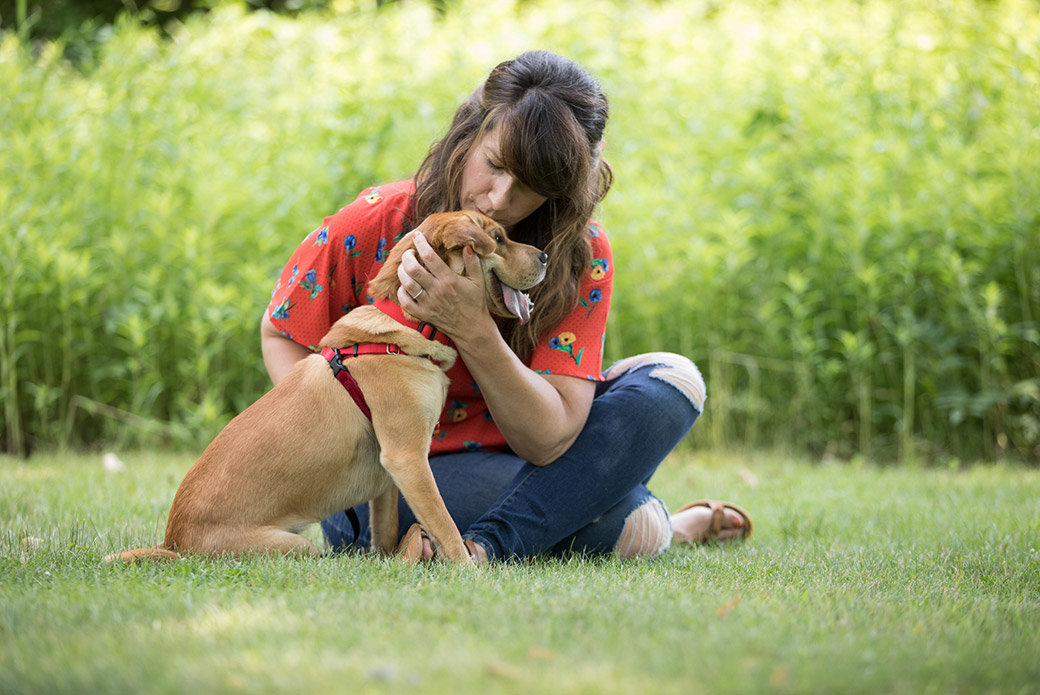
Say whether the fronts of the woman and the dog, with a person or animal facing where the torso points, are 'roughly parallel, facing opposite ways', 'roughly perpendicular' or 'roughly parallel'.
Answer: roughly perpendicular

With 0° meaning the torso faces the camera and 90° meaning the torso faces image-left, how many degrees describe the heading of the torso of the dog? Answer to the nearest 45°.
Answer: approximately 270°

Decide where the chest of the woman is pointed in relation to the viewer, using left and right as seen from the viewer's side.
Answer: facing the viewer

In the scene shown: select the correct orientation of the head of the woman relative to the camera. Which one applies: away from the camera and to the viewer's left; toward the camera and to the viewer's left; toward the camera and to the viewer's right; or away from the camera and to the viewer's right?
toward the camera and to the viewer's left
